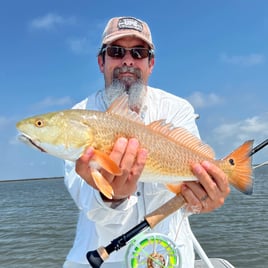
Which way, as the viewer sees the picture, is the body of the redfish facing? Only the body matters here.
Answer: to the viewer's left
